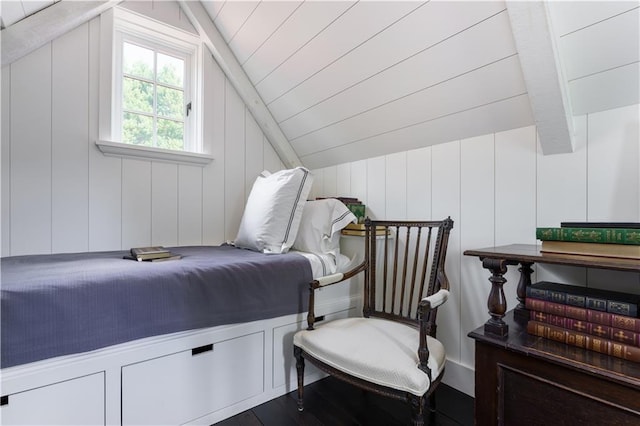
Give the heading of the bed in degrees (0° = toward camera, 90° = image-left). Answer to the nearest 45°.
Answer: approximately 45°

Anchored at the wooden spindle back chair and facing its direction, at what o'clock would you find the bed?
The bed is roughly at 1 o'clock from the wooden spindle back chair.

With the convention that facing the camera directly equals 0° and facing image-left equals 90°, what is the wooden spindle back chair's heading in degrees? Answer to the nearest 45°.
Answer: approximately 45°

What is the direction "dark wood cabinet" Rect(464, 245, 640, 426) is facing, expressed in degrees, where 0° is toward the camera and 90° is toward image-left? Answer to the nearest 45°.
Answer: approximately 45°
